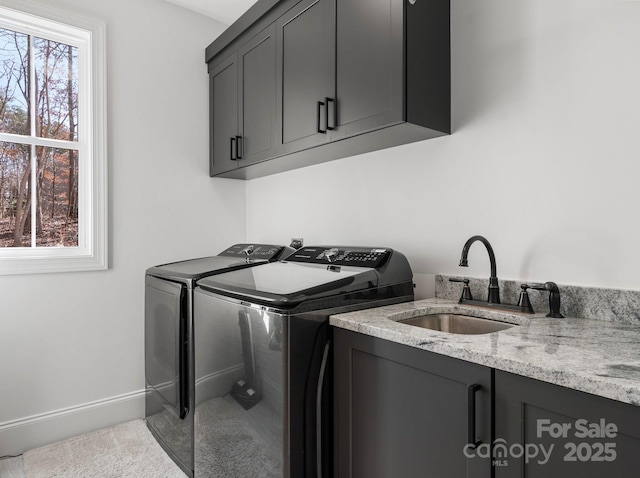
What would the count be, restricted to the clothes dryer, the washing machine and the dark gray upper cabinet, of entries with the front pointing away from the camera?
0

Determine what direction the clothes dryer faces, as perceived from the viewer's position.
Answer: facing the viewer and to the left of the viewer

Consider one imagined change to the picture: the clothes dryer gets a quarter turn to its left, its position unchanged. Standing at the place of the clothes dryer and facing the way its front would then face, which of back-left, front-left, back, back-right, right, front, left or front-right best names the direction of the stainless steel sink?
front

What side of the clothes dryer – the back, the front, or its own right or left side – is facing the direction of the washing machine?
left
